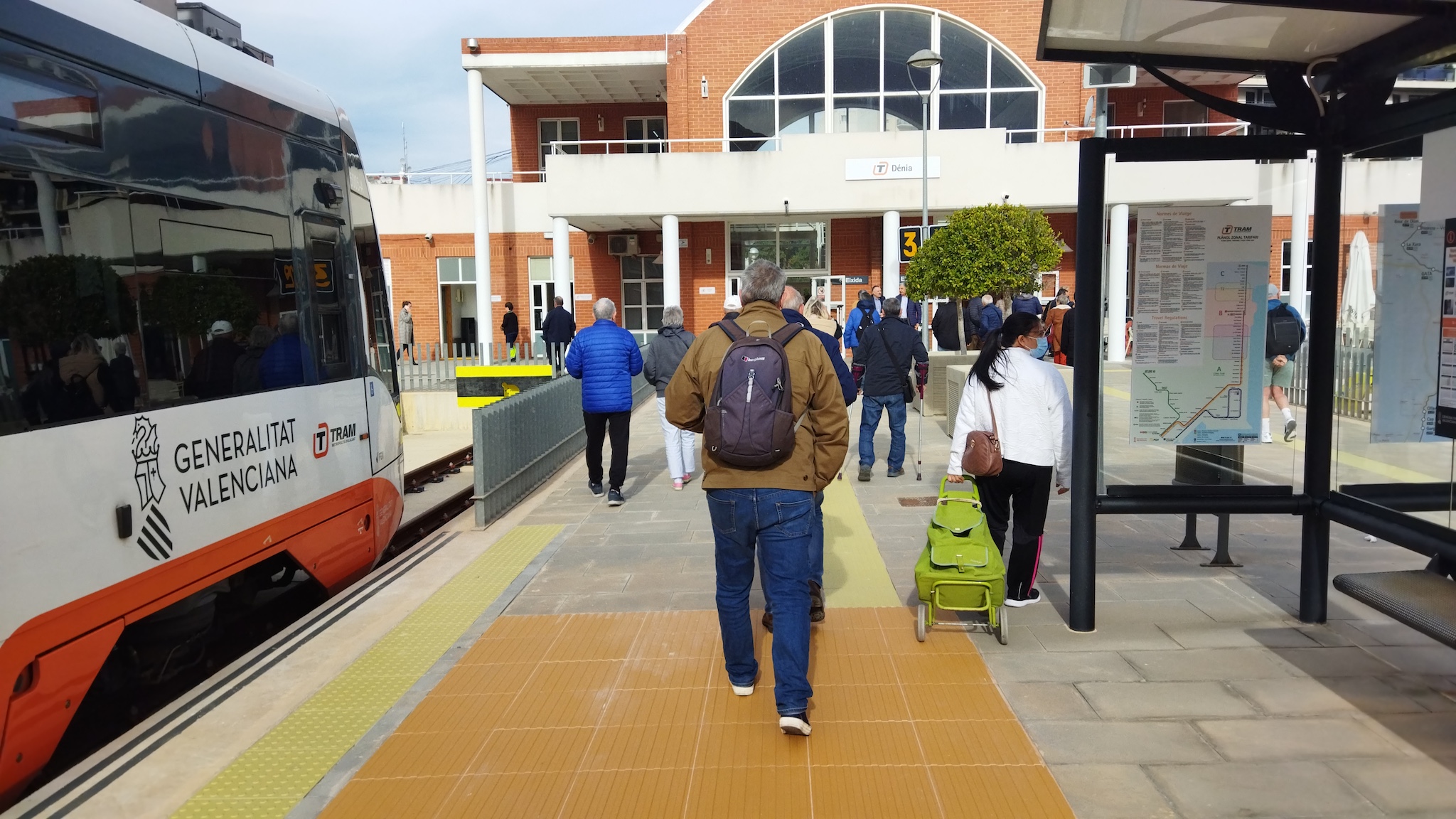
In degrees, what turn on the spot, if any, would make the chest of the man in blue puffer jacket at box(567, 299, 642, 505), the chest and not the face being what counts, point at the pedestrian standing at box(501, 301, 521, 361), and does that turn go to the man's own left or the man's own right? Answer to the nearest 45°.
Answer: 0° — they already face them

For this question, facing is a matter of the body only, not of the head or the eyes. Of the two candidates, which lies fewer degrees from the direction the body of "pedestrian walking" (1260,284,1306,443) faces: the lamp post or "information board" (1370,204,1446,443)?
the lamp post

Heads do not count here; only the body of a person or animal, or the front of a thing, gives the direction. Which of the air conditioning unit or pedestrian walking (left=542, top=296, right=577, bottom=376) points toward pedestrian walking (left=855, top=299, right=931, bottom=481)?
the air conditioning unit

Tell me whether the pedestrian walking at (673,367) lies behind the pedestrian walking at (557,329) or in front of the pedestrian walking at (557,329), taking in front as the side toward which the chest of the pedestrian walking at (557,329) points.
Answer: behind

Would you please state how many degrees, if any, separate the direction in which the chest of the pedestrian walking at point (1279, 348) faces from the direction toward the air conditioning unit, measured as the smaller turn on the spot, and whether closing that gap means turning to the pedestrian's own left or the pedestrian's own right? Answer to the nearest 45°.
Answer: approximately 45° to the pedestrian's own left

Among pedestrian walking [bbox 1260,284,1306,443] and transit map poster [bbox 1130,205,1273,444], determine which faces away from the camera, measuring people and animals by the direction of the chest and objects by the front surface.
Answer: the pedestrian walking

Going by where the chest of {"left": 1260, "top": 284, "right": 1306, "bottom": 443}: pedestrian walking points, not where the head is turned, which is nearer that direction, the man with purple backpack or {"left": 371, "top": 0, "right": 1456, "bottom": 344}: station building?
the station building

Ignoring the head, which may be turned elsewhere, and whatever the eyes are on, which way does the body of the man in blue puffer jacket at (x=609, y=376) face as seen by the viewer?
away from the camera

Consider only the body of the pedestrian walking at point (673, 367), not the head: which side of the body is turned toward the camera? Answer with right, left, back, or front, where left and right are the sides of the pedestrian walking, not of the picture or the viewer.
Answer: back

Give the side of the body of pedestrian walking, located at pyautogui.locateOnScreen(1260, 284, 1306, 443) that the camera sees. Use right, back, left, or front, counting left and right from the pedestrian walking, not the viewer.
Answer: back

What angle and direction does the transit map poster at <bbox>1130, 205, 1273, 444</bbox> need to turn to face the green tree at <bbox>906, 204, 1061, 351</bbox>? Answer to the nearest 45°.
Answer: approximately 180°

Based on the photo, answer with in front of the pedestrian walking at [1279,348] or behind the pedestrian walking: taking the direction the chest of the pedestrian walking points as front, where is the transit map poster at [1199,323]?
behind
